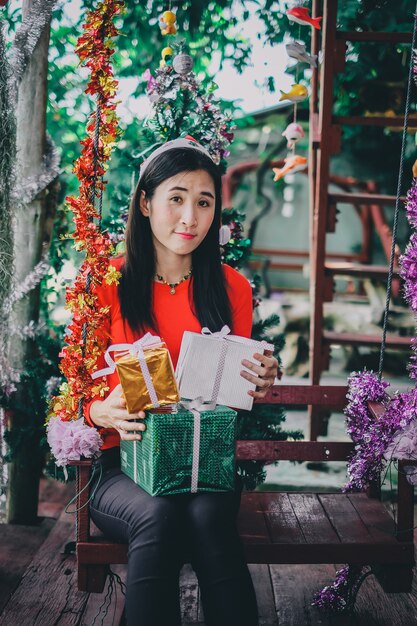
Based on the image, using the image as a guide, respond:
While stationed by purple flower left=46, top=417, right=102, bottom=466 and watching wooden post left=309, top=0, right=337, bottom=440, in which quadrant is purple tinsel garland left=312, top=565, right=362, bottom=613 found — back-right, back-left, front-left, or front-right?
front-right

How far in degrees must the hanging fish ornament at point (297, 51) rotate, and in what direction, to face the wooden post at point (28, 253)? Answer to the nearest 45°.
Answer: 0° — it already faces it

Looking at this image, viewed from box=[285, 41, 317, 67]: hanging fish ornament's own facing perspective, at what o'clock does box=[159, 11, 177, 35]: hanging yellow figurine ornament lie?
The hanging yellow figurine ornament is roughly at 12 o'clock from the hanging fish ornament.

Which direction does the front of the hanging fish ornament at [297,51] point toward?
to the viewer's left

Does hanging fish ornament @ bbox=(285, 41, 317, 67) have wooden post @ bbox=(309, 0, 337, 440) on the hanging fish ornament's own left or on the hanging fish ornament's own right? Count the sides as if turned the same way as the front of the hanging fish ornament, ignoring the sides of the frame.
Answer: on the hanging fish ornament's own right
